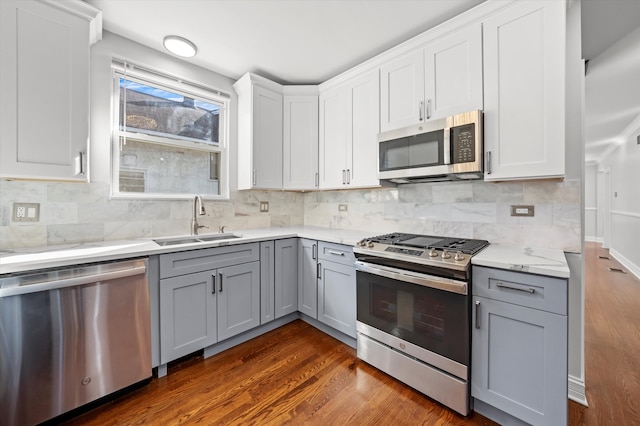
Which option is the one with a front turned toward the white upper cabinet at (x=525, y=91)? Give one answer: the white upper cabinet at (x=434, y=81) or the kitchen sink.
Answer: the kitchen sink

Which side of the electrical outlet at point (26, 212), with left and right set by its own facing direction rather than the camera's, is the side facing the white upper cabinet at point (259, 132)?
left

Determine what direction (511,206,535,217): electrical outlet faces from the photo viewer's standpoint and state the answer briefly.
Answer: facing the viewer

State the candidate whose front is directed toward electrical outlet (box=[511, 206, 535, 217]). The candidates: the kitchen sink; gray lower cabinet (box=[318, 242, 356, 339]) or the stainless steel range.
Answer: the kitchen sink

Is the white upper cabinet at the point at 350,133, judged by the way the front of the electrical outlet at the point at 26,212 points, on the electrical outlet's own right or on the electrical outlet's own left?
on the electrical outlet's own left

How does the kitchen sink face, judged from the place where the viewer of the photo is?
facing the viewer and to the right of the viewer

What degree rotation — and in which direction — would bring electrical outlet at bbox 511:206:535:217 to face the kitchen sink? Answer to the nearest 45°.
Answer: approximately 45° to its right

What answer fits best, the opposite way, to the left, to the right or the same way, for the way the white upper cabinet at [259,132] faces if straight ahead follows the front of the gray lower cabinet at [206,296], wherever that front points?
the same way

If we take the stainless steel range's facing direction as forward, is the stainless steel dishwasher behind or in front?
in front

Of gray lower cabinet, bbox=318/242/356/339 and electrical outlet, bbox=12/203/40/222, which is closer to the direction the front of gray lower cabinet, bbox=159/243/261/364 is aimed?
the gray lower cabinet

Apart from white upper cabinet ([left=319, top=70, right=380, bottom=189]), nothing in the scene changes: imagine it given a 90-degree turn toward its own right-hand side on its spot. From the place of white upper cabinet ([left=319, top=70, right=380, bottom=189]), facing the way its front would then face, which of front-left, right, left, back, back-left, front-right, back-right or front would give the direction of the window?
front-left

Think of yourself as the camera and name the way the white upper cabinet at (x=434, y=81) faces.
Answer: facing the viewer and to the left of the viewer

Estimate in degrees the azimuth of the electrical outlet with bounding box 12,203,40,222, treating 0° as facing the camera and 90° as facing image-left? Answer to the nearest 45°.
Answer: approximately 0°

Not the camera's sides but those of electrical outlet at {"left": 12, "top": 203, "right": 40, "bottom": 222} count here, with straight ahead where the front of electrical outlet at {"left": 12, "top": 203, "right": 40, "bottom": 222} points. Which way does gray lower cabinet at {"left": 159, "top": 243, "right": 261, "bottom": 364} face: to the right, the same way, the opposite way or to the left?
the same way

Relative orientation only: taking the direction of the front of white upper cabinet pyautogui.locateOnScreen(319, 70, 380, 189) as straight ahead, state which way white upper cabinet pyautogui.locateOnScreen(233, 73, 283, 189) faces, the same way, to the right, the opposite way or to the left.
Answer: to the left

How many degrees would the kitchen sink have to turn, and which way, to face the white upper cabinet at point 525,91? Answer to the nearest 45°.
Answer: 0° — it already faces it
